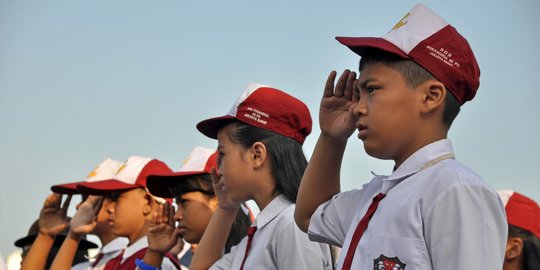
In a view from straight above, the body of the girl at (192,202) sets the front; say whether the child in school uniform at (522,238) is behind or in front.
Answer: behind

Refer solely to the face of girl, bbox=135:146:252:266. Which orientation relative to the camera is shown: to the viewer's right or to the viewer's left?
to the viewer's left

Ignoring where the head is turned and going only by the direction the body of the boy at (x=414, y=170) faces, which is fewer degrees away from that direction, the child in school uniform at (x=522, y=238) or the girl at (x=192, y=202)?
the girl

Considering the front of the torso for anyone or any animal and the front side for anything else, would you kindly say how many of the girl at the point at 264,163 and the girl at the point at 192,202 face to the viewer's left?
2

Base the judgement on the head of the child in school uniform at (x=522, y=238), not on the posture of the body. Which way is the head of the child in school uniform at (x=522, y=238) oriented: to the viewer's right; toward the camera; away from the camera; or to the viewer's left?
to the viewer's left

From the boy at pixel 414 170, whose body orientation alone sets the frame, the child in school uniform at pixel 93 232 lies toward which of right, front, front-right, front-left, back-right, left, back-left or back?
right

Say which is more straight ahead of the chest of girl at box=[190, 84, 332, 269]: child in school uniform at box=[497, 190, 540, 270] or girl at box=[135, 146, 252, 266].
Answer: the girl

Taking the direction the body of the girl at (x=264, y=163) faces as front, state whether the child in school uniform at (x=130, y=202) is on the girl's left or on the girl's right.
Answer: on the girl's right

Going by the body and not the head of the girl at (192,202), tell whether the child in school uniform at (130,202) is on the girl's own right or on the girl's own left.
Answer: on the girl's own right

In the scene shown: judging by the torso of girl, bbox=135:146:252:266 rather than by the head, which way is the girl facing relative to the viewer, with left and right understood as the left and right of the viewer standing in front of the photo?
facing to the left of the viewer

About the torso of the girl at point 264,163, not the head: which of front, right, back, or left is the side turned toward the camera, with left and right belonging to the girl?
left

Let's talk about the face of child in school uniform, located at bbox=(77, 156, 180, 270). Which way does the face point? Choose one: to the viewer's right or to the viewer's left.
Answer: to the viewer's left

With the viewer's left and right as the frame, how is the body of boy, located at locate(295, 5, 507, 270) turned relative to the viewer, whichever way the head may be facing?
facing the viewer and to the left of the viewer
